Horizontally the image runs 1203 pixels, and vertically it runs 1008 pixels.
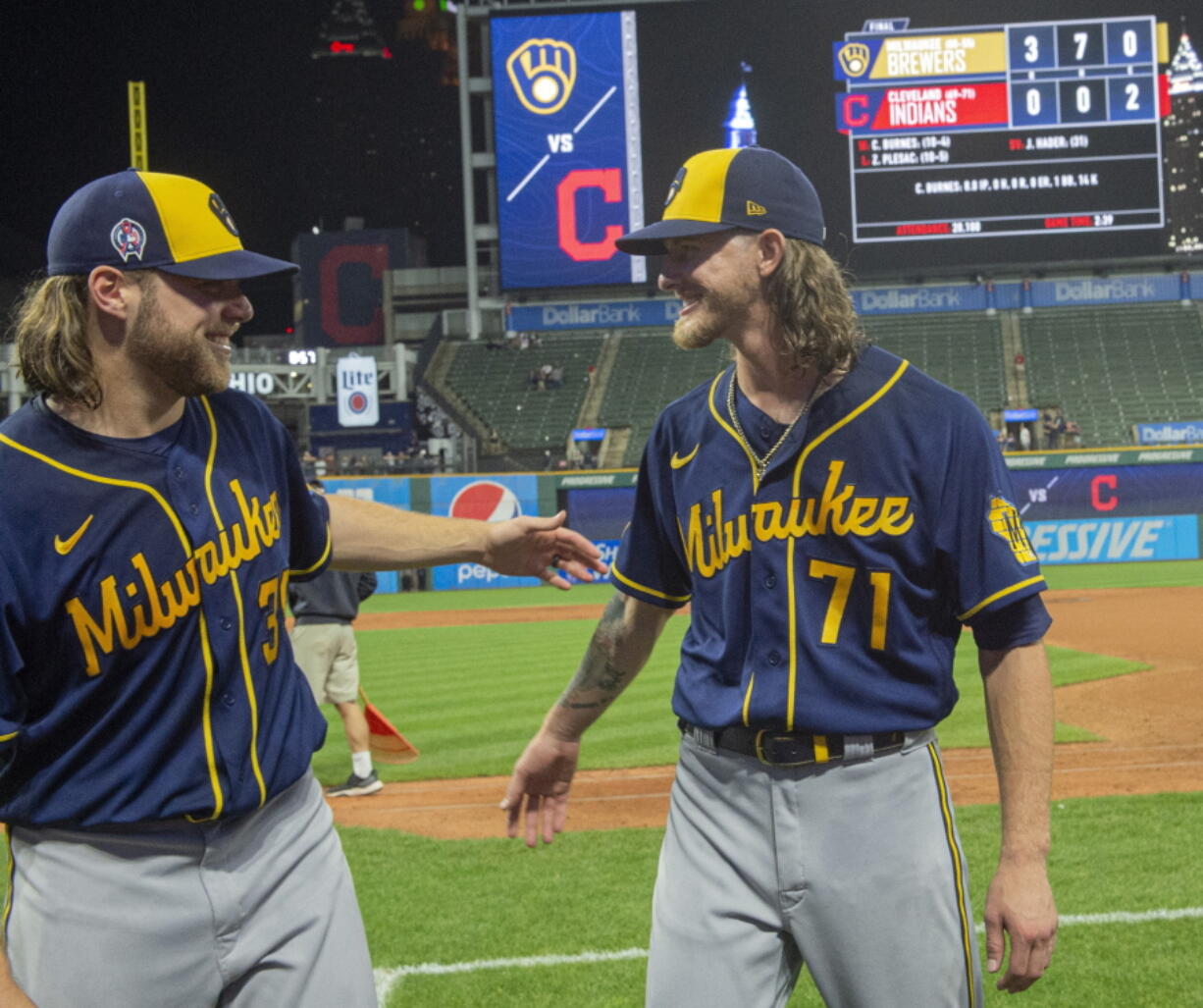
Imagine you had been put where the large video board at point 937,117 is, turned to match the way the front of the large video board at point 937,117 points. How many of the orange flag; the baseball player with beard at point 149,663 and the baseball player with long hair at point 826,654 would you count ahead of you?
3

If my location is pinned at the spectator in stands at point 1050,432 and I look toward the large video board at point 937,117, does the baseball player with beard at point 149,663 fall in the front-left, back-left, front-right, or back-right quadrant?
back-left

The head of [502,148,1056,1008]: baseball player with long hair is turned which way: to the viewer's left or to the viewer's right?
to the viewer's left

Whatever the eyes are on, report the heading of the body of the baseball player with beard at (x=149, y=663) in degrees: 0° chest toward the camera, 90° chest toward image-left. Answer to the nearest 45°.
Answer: approximately 315°

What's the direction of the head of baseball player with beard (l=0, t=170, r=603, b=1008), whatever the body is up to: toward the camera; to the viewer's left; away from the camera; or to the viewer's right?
to the viewer's right

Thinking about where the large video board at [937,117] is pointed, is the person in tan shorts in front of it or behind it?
in front
